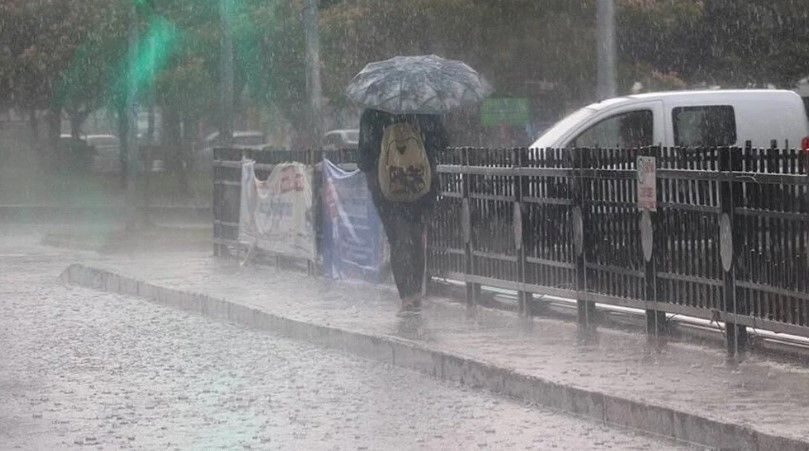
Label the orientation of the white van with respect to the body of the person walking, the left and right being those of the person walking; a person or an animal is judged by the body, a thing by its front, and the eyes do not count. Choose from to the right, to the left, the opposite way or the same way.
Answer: to the left

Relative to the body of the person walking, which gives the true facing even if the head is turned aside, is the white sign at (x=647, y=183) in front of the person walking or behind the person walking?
behind

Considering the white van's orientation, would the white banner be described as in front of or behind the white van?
in front

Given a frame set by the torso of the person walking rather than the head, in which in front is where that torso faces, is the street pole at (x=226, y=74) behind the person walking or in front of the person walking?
in front

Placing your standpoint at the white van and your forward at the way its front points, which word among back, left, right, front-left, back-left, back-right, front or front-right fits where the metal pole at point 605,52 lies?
right

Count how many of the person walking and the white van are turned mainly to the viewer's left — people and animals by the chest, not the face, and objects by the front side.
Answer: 1

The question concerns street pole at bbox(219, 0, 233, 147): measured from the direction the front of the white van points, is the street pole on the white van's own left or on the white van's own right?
on the white van's own right

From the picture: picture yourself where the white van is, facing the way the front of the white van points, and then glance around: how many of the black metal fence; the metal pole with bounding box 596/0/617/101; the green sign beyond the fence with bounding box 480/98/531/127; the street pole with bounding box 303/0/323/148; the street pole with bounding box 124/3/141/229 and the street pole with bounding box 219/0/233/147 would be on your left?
1

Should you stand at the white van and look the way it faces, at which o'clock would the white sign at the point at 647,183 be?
The white sign is roughly at 9 o'clock from the white van.

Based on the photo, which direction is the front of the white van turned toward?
to the viewer's left

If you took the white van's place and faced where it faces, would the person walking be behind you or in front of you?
in front

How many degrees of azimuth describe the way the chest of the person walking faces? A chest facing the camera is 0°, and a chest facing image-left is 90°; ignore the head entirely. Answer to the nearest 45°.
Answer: approximately 180°

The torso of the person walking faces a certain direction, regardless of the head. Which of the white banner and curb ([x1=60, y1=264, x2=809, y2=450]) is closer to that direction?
the white banner

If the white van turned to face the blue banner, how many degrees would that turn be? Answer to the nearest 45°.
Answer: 0° — it already faces it

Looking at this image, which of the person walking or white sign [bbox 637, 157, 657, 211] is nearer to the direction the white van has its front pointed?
the person walking

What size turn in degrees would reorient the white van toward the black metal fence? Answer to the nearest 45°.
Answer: approximately 90° to its left
